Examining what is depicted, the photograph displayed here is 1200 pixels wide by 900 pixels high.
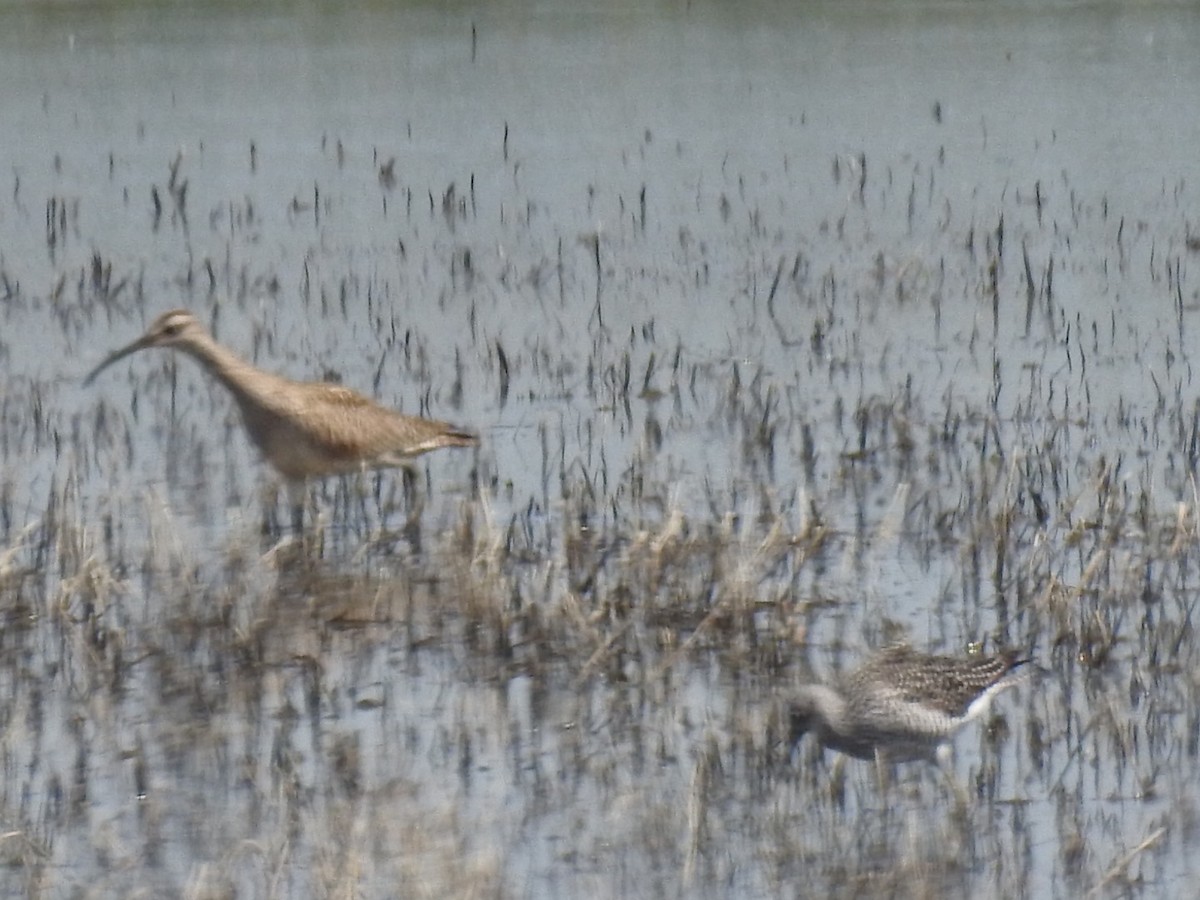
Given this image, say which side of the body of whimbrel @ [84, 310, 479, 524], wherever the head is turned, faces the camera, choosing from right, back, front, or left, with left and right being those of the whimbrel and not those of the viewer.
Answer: left
